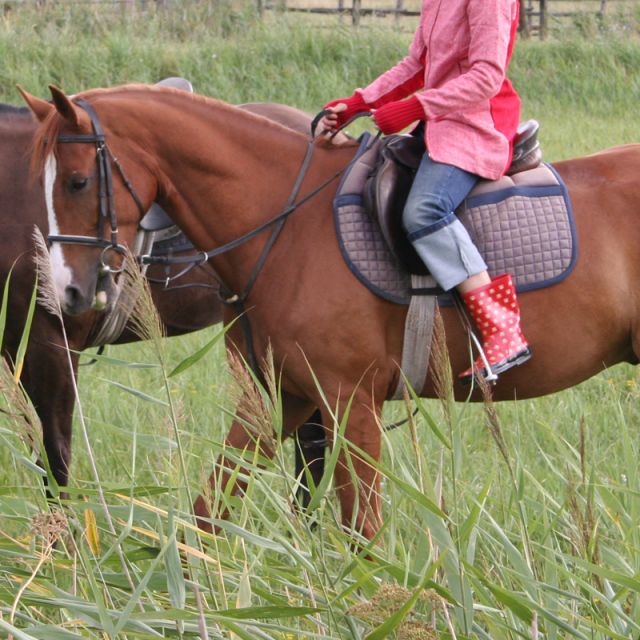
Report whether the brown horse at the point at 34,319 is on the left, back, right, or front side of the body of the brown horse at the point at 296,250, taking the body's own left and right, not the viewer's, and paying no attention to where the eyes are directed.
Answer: front

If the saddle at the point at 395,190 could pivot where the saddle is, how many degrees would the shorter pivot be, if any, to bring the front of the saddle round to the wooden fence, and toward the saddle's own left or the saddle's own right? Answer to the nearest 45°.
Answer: approximately 90° to the saddle's own right

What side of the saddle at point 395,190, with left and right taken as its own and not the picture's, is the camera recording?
left

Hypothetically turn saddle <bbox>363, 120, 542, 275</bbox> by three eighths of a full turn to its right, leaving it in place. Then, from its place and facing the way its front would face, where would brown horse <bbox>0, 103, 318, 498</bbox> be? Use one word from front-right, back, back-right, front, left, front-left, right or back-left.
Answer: back-left

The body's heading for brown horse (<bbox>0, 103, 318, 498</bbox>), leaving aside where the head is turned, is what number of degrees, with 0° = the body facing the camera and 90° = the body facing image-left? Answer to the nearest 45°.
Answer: approximately 90°

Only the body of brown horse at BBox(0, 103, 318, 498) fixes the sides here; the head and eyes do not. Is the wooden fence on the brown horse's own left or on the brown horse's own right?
on the brown horse's own right

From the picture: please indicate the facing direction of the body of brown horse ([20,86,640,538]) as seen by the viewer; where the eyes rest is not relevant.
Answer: to the viewer's left

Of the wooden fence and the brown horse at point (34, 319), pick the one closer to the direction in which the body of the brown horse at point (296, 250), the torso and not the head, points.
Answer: the brown horse

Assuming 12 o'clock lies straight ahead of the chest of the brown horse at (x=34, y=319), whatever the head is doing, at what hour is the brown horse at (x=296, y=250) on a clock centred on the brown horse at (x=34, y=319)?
the brown horse at (x=296, y=250) is roughly at 7 o'clock from the brown horse at (x=34, y=319).

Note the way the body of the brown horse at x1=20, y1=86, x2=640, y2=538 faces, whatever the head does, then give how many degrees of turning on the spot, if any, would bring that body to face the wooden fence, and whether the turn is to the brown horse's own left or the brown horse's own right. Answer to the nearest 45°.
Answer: approximately 90° to the brown horse's own right
